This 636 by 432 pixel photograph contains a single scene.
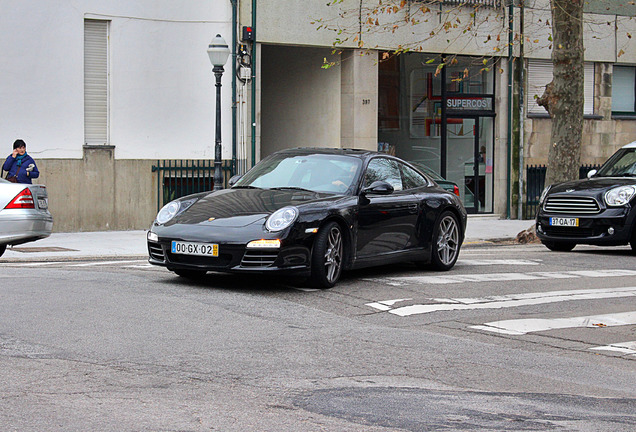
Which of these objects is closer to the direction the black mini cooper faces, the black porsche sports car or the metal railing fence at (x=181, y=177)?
the black porsche sports car

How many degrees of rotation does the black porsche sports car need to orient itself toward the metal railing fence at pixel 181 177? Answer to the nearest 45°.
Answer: approximately 135° to its right

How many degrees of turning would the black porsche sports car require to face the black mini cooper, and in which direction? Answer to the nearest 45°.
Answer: approximately 180°

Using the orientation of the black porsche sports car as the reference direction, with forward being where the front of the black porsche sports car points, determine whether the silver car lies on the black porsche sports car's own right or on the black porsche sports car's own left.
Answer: on the black porsche sports car's own right

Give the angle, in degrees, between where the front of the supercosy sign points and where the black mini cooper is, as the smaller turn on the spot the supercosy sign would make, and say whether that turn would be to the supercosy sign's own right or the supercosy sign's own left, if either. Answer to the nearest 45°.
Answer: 0° — it already faces it

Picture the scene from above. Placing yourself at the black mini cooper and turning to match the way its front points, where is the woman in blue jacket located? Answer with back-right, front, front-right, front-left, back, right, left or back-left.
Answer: front-right

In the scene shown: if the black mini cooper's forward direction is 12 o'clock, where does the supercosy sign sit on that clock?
The supercosy sign is roughly at 4 o'clock from the black mini cooper.

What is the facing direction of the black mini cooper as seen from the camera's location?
facing the viewer and to the left of the viewer

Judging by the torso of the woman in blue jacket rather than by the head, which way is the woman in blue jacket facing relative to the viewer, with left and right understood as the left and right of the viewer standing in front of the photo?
facing the viewer

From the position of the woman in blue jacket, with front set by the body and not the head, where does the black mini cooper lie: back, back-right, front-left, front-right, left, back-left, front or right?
front-left
